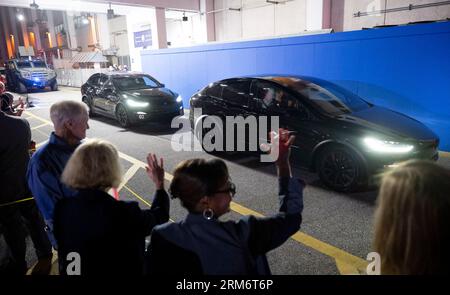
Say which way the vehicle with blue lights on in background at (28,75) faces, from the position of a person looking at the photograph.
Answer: facing the viewer and to the right of the viewer

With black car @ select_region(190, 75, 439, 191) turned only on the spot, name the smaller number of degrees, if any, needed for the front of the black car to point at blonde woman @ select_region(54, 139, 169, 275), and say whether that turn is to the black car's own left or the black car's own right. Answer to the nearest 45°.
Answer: approximately 45° to the black car's own right

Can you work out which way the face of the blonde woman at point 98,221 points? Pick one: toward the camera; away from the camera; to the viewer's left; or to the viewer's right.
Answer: away from the camera

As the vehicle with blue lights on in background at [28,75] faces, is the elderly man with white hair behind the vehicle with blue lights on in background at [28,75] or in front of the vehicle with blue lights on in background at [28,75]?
in front

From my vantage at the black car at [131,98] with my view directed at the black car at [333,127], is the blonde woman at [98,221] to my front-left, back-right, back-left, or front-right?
front-right

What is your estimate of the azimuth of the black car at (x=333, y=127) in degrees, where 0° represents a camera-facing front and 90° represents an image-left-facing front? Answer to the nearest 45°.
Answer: approximately 315°

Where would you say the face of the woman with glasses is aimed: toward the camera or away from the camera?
away from the camera

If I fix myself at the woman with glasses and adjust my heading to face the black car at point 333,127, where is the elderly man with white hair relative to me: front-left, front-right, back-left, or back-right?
front-left

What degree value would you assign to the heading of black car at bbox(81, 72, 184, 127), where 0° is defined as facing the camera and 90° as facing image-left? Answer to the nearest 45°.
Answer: approximately 315°

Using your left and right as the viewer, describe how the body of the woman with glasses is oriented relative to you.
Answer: facing away from the viewer and to the right of the viewer

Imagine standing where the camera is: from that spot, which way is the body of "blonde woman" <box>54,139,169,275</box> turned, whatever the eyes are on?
away from the camera

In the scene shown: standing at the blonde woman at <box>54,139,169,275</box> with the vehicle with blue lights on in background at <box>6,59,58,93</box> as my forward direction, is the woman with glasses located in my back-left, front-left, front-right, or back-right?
back-right

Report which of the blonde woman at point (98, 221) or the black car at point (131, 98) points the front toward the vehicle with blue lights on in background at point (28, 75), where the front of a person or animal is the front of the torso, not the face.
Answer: the blonde woman

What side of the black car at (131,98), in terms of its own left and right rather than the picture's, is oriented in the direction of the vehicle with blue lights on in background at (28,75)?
back

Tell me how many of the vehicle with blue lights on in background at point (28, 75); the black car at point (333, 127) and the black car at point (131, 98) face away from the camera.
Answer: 0
